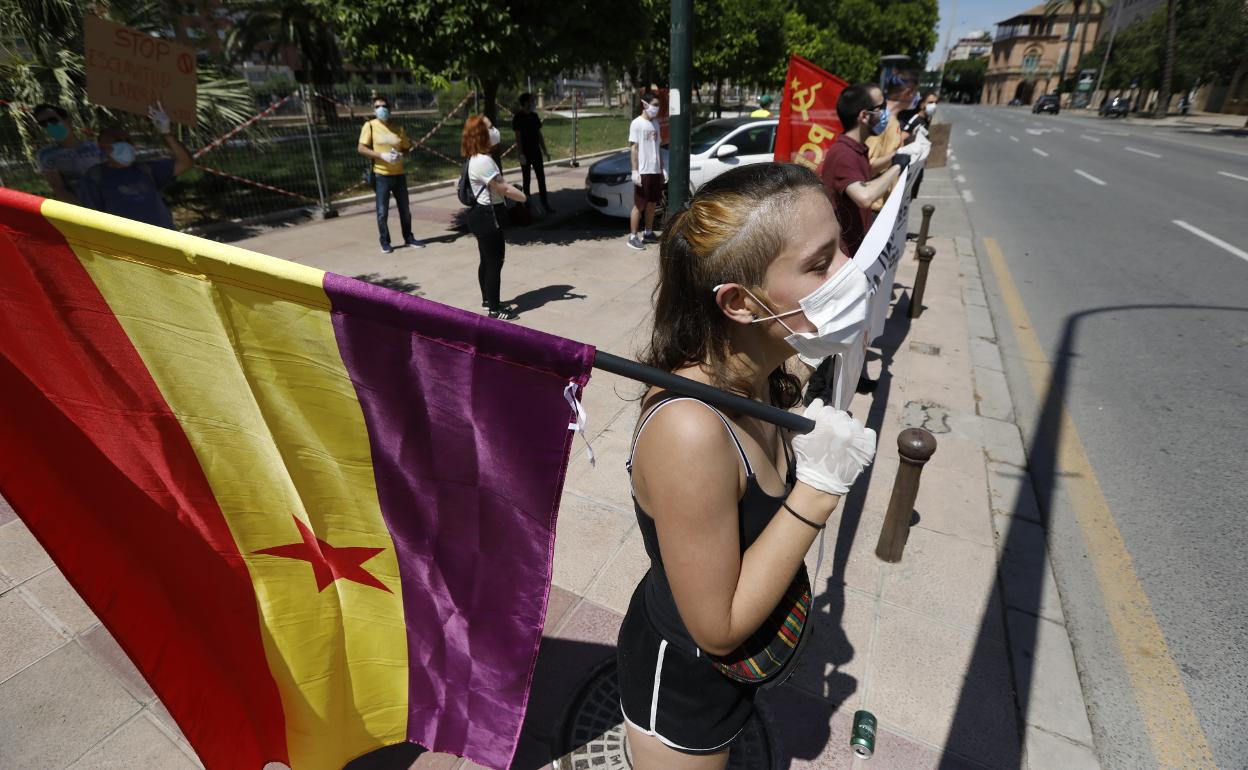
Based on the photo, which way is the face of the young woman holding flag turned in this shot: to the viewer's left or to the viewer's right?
to the viewer's right

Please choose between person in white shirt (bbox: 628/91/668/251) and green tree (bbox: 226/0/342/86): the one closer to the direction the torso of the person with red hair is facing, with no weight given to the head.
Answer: the person in white shirt

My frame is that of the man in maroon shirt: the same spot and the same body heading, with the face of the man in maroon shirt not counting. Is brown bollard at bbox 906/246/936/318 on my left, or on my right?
on my left

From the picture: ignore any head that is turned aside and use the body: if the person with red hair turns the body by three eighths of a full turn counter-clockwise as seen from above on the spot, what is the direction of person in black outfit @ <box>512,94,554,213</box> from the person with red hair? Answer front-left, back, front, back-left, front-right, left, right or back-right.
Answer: front-right

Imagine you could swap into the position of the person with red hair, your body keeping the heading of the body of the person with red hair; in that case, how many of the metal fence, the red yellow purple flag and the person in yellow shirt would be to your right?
1

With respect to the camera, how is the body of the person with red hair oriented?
to the viewer's right

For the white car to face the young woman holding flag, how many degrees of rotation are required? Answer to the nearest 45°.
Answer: approximately 45° to its left

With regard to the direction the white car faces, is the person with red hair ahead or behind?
ahead
